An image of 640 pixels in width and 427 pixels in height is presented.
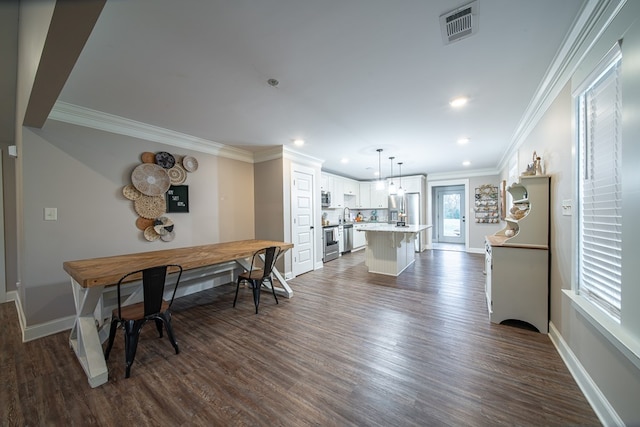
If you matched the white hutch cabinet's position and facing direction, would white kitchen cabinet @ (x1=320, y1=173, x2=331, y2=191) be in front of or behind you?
in front

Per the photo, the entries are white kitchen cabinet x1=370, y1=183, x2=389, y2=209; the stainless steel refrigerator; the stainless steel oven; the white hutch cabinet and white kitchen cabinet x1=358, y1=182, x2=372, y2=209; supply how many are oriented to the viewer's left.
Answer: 1

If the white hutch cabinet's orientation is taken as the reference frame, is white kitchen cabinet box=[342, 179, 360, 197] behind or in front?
in front

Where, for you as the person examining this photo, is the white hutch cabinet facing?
facing to the left of the viewer

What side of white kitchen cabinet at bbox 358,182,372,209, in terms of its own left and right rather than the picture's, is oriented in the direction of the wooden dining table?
front

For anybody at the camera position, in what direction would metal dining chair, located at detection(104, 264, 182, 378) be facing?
facing away from the viewer and to the left of the viewer

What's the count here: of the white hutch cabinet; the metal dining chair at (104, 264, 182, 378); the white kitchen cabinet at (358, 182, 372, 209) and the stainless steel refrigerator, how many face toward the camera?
2

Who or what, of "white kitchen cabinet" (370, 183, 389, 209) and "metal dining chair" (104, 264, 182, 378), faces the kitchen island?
the white kitchen cabinet

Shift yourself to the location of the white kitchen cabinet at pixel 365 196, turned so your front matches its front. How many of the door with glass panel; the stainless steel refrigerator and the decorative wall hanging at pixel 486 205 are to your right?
0

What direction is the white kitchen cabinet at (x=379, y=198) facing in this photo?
toward the camera

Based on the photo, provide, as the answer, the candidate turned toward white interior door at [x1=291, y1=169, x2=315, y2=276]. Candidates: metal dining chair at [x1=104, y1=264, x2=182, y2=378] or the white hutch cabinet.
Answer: the white hutch cabinet

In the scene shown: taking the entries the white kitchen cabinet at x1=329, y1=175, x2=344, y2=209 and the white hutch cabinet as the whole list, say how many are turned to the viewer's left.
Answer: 1

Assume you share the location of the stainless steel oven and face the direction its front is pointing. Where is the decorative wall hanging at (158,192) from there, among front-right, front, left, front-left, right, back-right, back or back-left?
right

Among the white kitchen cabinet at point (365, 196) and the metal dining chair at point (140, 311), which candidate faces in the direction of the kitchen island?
the white kitchen cabinet

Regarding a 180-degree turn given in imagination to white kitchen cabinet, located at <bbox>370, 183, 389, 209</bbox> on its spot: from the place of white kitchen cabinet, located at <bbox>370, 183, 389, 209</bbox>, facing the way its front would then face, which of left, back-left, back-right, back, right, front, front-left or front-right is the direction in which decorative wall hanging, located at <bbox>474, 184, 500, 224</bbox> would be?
right

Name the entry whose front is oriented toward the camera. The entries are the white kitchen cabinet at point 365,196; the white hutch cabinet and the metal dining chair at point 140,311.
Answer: the white kitchen cabinet
